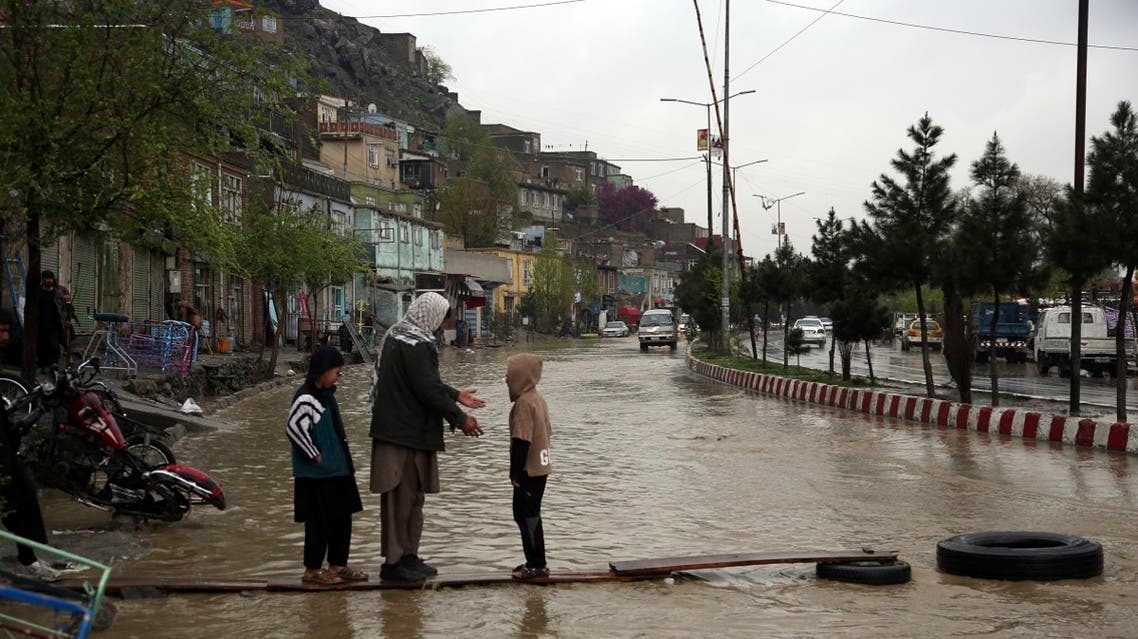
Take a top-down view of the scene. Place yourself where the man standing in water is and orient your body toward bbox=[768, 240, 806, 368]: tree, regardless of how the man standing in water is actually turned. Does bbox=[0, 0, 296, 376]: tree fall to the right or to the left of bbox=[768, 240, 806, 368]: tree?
left

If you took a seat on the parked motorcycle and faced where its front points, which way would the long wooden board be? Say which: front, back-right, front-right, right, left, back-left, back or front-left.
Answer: back

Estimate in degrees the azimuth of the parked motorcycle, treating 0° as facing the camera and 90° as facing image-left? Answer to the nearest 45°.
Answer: approximately 135°

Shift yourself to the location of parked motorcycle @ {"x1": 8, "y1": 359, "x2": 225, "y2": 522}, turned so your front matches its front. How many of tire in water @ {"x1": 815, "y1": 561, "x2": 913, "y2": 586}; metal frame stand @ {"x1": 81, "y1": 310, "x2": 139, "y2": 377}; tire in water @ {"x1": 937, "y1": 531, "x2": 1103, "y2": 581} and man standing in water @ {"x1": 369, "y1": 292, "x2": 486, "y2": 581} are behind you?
3
